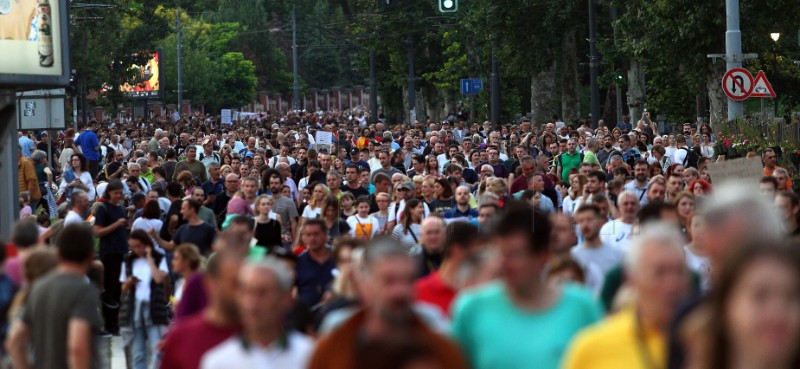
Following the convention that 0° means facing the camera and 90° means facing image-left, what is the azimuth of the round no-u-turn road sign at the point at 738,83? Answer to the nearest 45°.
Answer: approximately 0°

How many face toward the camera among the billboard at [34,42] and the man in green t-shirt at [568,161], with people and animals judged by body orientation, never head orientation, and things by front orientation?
2

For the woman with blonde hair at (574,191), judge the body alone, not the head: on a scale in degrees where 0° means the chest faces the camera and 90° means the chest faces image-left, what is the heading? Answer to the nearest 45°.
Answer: approximately 0°

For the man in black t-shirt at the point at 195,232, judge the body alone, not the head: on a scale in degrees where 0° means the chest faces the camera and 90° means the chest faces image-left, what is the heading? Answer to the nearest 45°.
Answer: approximately 45°

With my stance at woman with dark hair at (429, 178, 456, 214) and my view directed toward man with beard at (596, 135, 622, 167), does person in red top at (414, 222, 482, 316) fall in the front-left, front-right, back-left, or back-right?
back-right

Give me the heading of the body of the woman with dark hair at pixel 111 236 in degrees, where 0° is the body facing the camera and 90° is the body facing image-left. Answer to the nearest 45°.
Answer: approximately 315°
